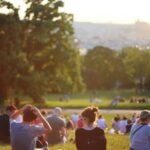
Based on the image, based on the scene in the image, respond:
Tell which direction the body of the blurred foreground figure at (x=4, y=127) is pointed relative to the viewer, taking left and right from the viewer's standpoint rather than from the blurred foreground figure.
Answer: facing away from the viewer and to the right of the viewer

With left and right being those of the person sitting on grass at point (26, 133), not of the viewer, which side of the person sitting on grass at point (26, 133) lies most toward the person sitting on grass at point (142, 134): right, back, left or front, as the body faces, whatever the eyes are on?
right

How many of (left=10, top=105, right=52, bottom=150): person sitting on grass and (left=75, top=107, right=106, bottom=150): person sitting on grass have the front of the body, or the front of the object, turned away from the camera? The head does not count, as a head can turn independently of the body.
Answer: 2

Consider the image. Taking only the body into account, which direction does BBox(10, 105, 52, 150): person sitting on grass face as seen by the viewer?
away from the camera

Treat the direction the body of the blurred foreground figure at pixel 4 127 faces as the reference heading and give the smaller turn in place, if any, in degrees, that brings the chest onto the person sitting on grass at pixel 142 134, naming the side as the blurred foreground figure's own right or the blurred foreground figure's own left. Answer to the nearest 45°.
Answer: approximately 90° to the blurred foreground figure's own right

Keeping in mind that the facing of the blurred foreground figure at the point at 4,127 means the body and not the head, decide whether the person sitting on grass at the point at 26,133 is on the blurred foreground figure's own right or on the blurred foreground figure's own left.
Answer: on the blurred foreground figure's own right

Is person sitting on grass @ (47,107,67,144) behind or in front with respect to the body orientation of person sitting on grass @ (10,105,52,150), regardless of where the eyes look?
in front

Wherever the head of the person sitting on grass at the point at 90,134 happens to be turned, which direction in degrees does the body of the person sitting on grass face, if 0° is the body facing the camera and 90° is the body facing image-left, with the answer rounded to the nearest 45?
approximately 180°
